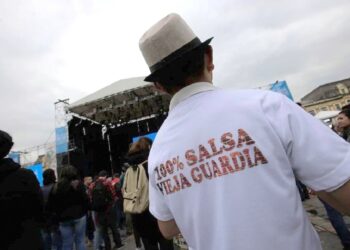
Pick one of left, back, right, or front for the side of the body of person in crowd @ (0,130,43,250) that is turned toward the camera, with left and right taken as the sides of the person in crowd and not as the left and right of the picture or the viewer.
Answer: back

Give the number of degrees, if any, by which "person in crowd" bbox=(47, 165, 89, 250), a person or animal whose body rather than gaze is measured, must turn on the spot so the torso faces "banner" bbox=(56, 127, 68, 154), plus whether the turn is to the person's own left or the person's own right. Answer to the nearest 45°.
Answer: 0° — they already face it

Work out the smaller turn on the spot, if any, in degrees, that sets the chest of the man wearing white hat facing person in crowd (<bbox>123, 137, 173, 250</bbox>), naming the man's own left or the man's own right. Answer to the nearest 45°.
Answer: approximately 45° to the man's own left

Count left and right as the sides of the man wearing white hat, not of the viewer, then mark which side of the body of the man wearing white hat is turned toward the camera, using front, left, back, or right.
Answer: back

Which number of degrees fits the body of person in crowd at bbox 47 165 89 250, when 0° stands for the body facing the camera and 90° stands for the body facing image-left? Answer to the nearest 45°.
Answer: approximately 180°

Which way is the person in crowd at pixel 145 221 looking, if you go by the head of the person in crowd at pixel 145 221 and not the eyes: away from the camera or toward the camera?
away from the camera

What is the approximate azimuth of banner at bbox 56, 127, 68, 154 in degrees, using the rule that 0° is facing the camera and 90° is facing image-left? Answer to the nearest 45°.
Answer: approximately 0°

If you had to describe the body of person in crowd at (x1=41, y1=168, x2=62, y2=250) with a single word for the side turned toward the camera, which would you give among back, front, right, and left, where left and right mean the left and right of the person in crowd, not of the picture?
back
